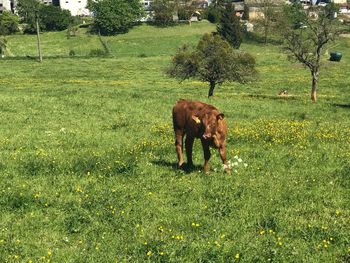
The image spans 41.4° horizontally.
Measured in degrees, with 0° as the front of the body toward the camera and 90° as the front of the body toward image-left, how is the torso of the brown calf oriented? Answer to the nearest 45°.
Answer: approximately 315°
